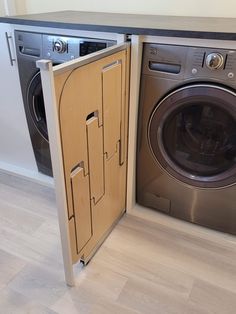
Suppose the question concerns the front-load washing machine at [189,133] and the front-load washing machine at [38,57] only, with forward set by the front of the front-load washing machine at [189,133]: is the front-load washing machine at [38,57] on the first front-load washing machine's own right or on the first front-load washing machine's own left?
on the first front-load washing machine's own right

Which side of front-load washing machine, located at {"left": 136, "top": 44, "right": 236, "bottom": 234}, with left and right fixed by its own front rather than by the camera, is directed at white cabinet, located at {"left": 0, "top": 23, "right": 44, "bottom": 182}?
right

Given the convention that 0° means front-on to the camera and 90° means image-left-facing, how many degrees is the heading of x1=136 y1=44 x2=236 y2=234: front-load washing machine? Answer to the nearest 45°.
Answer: approximately 0°
